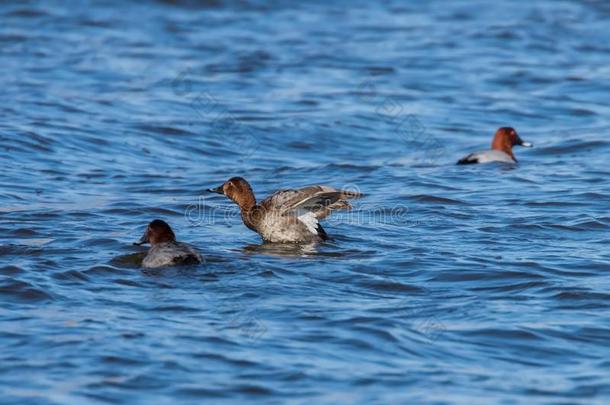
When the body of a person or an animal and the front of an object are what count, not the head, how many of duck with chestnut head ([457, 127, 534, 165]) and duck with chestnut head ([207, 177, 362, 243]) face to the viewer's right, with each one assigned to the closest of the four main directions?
1

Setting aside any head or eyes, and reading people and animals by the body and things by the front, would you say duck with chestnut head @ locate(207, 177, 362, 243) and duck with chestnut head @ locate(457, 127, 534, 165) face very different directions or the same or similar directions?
very different directions

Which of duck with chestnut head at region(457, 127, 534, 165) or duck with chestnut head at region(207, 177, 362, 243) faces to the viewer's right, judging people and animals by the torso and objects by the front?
duck with chestnut head at region(457, 127, 534, 165)

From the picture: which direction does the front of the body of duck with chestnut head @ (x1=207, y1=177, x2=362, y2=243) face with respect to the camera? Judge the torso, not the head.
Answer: to the viewer's left

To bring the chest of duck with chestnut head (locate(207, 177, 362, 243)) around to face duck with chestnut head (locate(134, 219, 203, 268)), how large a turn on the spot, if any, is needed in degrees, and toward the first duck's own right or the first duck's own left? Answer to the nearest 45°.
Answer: approximately 45° to the first duck's own left

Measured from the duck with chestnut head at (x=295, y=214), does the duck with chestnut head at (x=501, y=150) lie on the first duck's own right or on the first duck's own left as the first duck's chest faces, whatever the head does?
on the first duck's own right

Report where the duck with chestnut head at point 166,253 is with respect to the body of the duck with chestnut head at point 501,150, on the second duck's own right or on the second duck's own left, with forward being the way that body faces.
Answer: on the second duck's own right

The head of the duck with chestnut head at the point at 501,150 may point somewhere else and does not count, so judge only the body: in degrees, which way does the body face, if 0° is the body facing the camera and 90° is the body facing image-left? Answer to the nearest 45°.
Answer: approximately 270°
